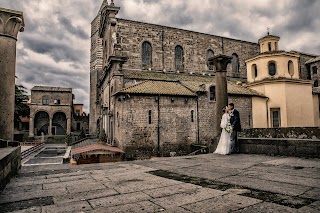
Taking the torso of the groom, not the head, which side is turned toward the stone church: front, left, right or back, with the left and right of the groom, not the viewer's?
right

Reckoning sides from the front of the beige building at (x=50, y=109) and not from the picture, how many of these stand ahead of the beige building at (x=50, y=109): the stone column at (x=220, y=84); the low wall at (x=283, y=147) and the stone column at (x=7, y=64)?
3

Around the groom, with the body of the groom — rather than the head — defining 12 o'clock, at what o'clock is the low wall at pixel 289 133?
The low wall is roughly at 6 o'clock from the groom.

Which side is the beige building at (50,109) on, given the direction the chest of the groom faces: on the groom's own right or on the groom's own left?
on the groom's own right

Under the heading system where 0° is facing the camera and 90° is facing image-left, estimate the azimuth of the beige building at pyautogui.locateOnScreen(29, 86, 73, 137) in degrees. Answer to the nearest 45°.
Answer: approximately 0°

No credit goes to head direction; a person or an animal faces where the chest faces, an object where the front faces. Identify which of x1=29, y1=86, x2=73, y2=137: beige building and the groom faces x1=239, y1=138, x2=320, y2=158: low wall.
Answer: the beige building

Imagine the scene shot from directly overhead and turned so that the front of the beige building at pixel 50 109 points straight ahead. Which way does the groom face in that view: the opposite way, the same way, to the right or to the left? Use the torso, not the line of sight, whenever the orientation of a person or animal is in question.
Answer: to the right

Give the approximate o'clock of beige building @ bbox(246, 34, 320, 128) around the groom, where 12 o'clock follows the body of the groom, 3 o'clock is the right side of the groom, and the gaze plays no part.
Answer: The beige building is roughly at 5 o'clock from the groom.

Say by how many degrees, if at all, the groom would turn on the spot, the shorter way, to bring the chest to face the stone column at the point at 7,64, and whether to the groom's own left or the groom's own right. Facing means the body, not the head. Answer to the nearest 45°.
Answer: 0° — they already face it
